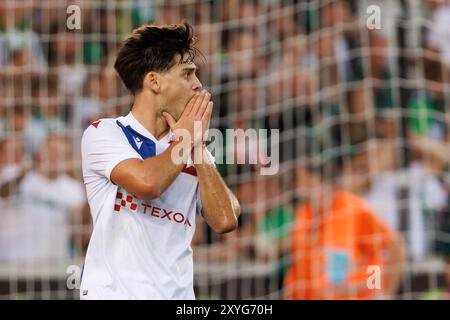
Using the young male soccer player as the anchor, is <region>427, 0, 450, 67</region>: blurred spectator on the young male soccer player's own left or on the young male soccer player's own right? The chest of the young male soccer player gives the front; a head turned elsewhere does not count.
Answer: on the young male soccer player's own left

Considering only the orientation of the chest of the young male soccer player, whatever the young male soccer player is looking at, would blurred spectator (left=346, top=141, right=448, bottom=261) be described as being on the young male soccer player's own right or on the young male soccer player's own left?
on the young male soccer player's own left

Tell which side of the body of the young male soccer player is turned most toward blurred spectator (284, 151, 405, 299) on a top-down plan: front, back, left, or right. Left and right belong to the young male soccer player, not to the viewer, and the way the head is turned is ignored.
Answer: left

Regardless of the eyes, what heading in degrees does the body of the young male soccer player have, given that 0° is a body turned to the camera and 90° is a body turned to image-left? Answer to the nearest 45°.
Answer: approximately 315°

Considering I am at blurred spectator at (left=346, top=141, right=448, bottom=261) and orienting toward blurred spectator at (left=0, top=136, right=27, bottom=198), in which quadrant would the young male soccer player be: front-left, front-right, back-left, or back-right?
front-left
